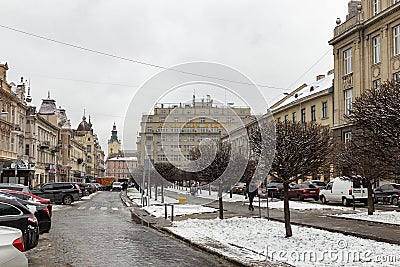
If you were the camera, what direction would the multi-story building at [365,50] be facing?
facing the viewer and to the left of the viewer

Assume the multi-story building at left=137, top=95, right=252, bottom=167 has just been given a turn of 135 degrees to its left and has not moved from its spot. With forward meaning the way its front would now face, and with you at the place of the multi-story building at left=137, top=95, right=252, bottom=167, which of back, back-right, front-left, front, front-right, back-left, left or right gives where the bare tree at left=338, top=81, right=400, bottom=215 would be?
back-right

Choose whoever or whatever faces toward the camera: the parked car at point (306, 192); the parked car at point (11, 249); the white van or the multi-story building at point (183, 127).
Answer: the multi-story building

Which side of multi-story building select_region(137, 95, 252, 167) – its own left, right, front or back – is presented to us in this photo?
front

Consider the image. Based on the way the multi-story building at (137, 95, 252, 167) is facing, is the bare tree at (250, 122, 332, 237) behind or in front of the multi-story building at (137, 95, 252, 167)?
in front

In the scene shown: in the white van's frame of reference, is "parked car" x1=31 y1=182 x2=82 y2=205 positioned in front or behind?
in front
